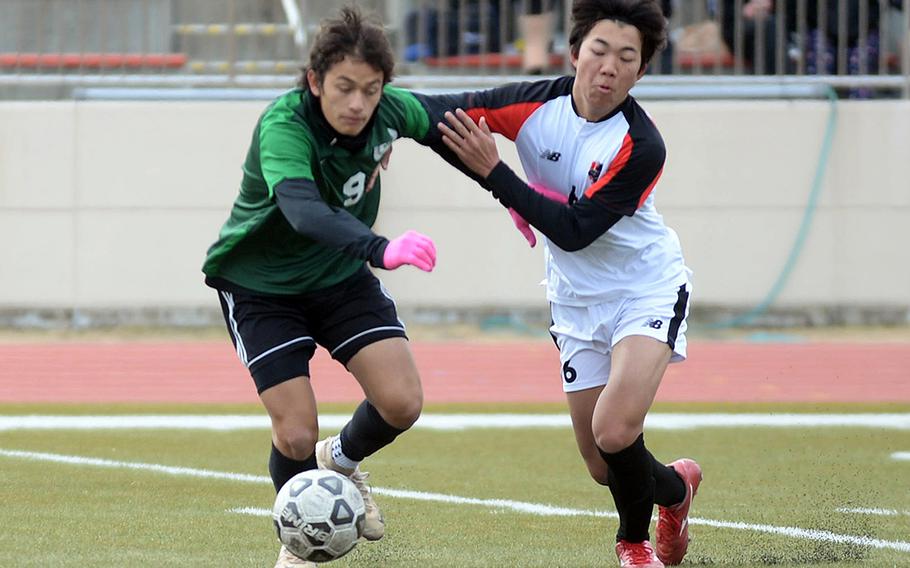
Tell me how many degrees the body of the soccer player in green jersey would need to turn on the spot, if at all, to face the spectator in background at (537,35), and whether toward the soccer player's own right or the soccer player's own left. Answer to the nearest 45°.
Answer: approximately 135° to the soccer player's own left

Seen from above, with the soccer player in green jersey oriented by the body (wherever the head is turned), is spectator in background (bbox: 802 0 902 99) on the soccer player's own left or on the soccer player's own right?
on the soccer player's own left

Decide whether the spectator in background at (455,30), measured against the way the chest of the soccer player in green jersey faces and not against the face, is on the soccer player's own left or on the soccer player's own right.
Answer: on the soccer player's own left

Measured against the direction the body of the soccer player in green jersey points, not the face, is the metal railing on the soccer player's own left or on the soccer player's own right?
on the soccer player's own left

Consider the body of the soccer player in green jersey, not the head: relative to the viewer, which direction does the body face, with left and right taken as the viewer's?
facing the viewer and to the right of the viewer
